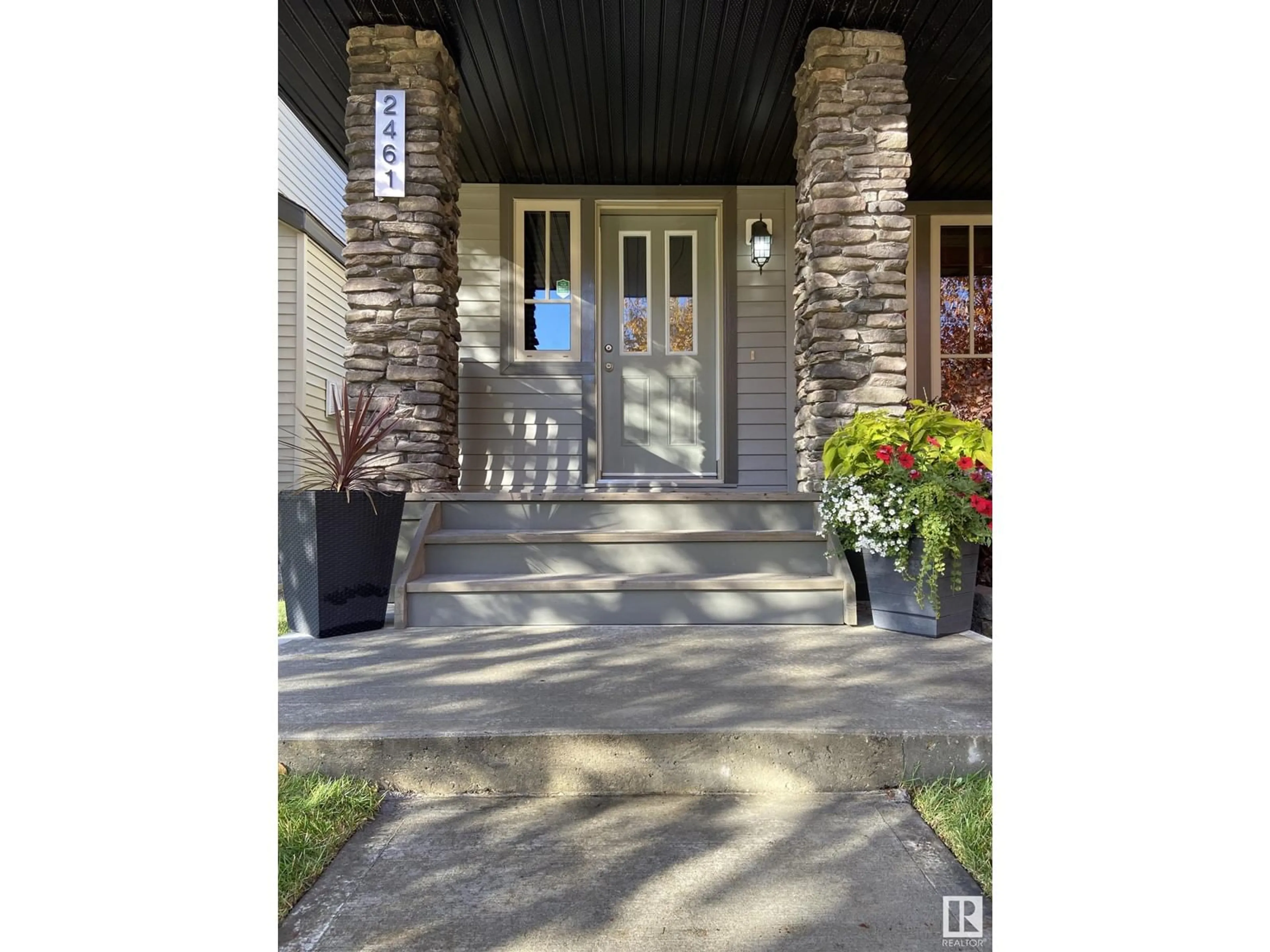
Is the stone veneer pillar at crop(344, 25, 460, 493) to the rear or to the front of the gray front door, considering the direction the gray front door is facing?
to the front

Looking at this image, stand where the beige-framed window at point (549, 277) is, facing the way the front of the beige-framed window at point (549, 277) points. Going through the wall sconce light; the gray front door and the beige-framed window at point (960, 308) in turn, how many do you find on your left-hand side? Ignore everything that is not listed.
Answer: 3

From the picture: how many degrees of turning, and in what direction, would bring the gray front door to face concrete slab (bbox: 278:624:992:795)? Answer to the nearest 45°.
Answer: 0° — it already faces it

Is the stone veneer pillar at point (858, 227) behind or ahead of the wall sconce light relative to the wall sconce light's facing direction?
ahead

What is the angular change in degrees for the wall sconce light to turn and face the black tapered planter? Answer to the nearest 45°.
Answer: approximately 45° to its right

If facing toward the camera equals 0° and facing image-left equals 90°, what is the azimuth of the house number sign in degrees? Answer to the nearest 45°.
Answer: approximately 0°

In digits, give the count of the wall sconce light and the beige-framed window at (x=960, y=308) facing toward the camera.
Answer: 2

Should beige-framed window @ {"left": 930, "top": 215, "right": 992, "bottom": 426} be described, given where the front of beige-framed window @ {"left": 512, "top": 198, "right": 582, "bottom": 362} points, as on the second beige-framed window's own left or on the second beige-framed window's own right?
on the second beige-framed window's own left
